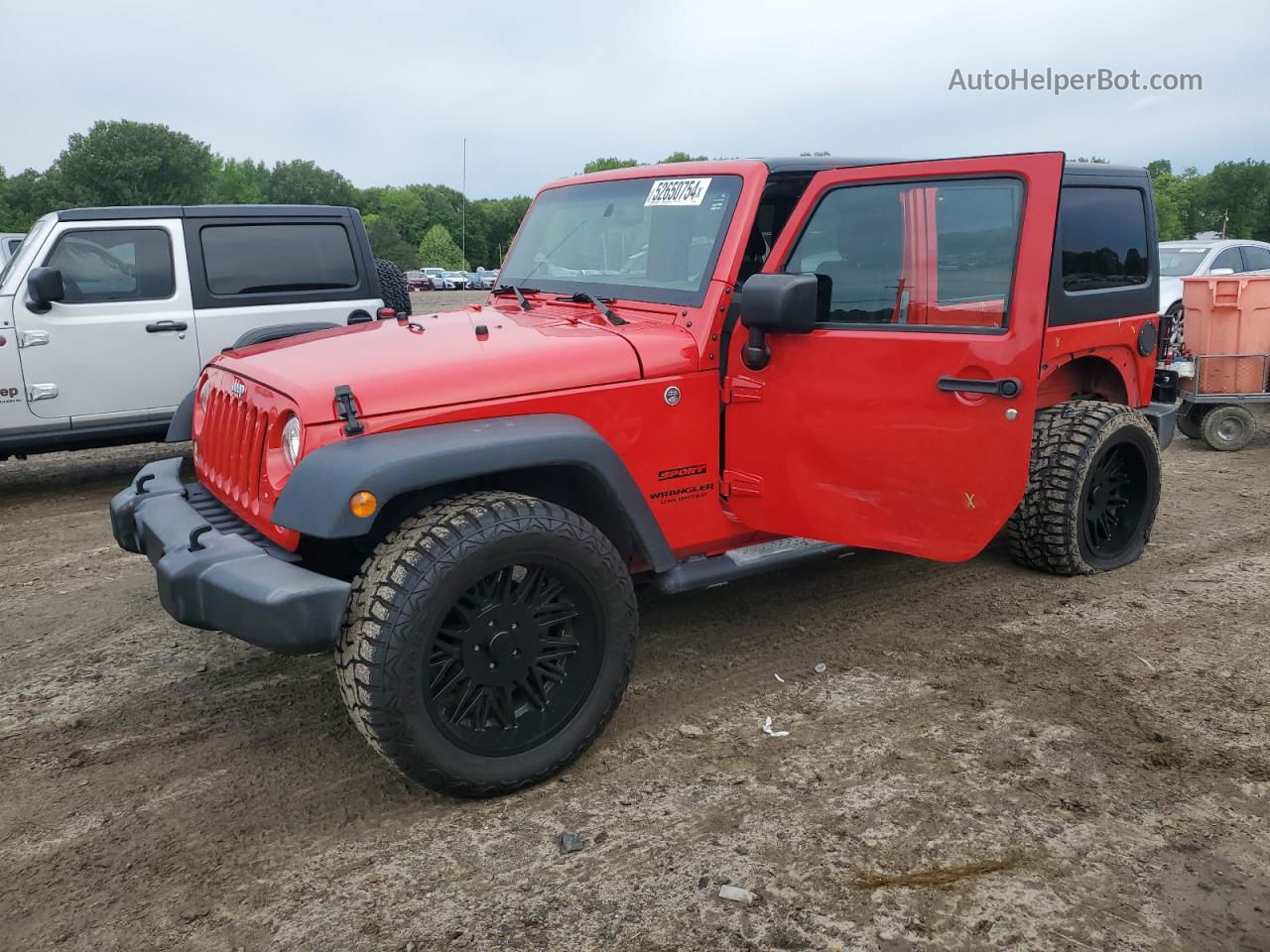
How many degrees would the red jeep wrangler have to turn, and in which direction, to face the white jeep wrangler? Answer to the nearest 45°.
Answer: approximately 90° to its right

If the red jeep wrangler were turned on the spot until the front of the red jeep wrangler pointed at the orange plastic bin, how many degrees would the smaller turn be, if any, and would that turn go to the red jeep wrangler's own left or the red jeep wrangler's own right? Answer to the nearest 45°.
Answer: approximately 180°

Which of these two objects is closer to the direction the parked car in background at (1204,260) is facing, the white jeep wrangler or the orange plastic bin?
the white jeep wrangler

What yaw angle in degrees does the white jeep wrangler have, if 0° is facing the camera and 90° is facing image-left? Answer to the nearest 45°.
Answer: approximately 90°

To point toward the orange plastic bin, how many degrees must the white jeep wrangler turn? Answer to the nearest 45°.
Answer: approximately 180°

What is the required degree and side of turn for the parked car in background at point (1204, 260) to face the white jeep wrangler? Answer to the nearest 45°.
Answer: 0° — it already faces it

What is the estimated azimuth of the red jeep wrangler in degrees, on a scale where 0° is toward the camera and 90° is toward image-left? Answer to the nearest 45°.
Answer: approximately 45°

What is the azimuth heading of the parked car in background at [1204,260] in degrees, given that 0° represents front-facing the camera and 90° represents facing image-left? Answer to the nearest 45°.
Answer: approximately 45°

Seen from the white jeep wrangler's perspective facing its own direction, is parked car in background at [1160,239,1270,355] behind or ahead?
behind
